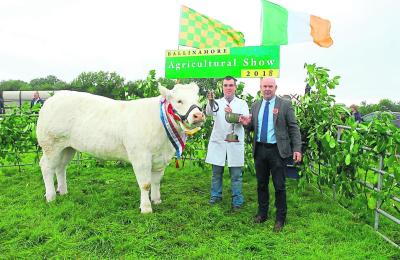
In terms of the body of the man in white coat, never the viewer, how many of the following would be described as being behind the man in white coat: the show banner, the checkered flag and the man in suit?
2

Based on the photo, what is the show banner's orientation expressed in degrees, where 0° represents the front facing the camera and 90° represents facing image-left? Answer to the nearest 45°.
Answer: approximately 0°

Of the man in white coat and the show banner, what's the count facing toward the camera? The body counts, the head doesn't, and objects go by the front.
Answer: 2

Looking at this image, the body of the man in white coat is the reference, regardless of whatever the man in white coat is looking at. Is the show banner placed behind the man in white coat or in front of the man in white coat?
behind

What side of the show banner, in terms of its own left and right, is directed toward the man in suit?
front

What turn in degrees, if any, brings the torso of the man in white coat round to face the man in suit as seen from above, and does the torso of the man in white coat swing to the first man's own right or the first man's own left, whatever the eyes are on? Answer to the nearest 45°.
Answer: approximately 45° to the first man's own left

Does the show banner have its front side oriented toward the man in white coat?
yes

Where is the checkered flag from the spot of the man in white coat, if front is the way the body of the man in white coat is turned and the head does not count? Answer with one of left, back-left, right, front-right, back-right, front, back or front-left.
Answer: back

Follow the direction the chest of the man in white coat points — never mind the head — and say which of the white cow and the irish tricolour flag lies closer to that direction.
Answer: the white cow
